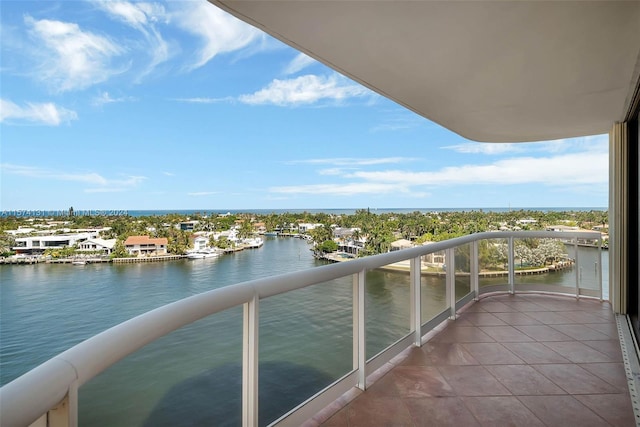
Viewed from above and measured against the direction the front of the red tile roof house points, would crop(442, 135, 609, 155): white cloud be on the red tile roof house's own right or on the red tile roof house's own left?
on the red tile roof house's own left

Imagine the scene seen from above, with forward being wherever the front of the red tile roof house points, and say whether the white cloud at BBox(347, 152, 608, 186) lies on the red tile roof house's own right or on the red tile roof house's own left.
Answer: on the red tile roof house's own left

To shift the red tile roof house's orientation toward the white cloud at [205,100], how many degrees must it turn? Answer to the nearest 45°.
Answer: approximately 180°

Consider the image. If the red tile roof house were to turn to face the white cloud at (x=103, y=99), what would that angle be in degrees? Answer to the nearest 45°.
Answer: approximately 180°

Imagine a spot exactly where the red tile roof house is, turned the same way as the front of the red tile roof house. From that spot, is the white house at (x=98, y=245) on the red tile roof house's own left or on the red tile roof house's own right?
on the red tile roof house's own right

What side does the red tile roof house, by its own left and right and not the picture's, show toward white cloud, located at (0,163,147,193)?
back

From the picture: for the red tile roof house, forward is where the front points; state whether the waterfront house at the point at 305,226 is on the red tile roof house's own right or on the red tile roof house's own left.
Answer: on the red tile roof house's own left

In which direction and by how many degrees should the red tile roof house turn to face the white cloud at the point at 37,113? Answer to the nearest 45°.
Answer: approximately 135° to its right

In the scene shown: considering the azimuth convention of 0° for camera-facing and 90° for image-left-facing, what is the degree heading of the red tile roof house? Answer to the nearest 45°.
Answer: approximately 0°
